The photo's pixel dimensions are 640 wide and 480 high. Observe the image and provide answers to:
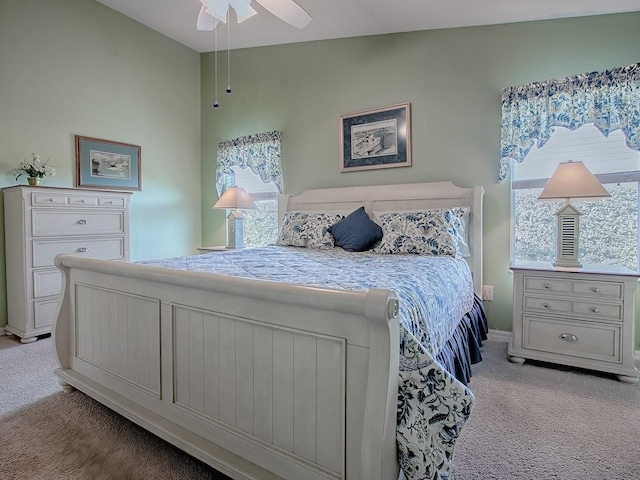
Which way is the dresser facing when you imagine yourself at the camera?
facing the viewer and to the right of the viewer

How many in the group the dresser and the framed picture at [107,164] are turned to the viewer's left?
0

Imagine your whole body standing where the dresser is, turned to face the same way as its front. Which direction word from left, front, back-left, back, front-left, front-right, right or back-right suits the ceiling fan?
front

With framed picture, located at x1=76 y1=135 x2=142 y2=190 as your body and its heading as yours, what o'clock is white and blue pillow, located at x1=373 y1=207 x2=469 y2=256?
The white and blue pillow is roughly at 12 o'clock from the framed picture.

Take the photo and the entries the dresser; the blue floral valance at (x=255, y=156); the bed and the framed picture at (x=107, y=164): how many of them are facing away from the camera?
0

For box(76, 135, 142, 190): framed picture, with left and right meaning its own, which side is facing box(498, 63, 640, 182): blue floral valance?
front

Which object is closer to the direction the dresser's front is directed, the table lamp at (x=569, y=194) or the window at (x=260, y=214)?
the table lamp

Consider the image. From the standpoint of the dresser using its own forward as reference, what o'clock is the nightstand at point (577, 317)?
The nightstand is roughly at 12 o'clock from the dresser.

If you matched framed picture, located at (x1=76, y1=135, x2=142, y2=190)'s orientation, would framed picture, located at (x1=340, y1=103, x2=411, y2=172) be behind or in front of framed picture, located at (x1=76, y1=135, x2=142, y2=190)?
in front

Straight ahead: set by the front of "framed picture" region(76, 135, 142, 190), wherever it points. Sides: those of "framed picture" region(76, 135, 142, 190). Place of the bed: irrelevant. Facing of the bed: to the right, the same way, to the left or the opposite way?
to the right

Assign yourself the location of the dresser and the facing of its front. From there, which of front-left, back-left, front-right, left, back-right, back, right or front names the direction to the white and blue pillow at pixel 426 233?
front

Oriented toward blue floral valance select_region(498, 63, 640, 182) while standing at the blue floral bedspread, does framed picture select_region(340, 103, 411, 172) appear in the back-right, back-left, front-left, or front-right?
front-left

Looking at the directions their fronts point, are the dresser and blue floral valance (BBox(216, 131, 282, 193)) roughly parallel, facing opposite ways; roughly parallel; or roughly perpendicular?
roughly perpendicular

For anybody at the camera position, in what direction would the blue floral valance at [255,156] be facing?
facing the viewer and to the left of the viewer

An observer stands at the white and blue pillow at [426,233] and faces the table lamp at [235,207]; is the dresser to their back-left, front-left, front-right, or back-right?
front-left

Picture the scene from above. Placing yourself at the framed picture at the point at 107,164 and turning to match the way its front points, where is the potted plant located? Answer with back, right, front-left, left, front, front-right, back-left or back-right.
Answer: right
